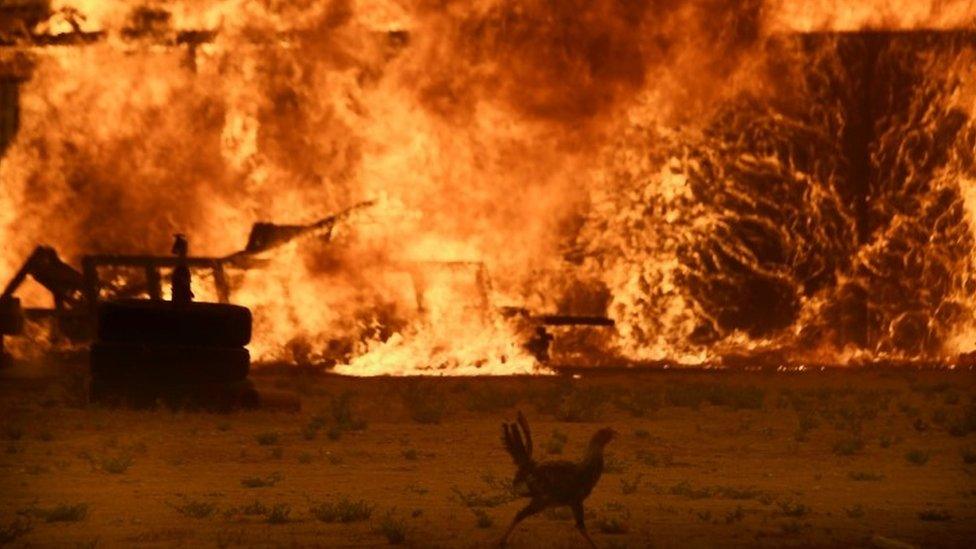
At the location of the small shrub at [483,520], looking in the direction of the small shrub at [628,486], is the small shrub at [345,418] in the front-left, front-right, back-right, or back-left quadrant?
front-left

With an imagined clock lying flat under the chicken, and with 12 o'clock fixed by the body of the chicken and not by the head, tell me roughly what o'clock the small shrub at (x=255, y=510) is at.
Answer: The small shrub is roughly at 7 o'clock from the chicken.

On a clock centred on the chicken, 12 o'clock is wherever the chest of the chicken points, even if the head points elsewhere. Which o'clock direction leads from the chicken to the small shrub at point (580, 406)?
The small shrub is roughly at 9 o'clock from the chicken.

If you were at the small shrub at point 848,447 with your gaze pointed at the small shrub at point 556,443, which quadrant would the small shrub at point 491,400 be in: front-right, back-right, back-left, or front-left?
front-right

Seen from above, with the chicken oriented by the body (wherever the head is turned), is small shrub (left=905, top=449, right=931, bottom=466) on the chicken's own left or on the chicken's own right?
on the chicken's own left

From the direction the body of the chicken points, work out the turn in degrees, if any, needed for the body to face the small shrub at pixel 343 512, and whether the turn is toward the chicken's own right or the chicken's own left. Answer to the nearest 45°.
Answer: approximately 135° to the chicken's own left

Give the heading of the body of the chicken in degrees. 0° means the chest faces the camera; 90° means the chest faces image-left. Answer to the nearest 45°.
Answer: approximately 270°

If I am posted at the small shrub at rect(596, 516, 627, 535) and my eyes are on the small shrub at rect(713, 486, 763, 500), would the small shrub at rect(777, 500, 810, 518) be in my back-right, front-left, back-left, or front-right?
front-right

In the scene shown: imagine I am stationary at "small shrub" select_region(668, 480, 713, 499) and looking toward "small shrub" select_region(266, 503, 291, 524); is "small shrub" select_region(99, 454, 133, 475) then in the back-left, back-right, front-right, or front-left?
front-right

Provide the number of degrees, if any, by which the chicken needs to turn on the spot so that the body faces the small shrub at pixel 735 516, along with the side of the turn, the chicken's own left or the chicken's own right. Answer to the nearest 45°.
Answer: approximately 45° to the chicken's own left

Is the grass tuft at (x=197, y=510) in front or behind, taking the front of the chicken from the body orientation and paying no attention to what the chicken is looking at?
behind

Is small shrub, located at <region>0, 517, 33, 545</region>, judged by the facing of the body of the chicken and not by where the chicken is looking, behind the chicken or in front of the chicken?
behind

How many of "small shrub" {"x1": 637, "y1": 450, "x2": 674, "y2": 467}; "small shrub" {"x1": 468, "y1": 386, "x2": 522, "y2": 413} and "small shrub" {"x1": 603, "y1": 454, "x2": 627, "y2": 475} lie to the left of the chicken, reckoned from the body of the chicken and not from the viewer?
3

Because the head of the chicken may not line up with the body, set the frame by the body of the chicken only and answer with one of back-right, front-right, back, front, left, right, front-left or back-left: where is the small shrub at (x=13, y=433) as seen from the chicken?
back-left

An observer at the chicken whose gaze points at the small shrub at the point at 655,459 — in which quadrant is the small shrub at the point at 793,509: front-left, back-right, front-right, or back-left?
front-right
